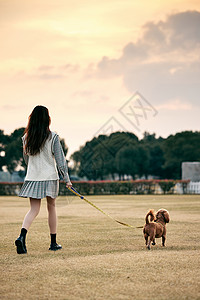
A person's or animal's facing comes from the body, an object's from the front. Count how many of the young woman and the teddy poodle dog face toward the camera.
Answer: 0

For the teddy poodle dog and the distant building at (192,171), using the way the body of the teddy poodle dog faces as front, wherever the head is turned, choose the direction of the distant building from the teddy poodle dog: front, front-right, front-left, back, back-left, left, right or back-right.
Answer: front-left

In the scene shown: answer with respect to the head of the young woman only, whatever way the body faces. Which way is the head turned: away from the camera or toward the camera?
away from the camera

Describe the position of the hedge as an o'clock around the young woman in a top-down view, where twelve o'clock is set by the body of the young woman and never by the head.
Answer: The hedge is roughly at 11 o'clock from the young woman.

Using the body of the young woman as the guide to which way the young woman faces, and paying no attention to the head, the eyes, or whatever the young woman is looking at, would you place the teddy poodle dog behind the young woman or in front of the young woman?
in front

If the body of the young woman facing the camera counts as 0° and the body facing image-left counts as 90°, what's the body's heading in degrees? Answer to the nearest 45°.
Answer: approximately 225°

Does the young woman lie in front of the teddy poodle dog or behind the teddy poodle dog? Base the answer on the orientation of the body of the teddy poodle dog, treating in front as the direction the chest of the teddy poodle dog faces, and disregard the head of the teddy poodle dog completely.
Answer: behind

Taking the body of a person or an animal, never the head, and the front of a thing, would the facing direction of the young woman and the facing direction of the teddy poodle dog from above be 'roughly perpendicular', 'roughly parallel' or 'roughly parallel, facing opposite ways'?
roughly parallel

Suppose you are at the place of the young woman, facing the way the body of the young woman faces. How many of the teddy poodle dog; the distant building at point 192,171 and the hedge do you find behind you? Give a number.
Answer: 0

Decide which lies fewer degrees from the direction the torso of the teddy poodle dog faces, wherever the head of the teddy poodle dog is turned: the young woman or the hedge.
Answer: the hedge

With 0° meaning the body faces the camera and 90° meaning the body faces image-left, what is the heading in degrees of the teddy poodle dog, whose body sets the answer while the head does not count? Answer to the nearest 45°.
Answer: approximately 225°
